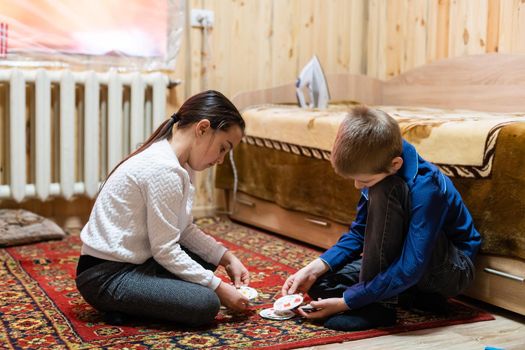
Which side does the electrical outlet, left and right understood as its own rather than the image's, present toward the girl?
front

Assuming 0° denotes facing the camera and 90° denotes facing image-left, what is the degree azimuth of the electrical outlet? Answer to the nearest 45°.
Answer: approximately 0°

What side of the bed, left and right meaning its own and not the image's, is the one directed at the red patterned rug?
front

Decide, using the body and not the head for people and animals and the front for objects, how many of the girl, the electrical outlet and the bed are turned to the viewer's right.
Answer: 1

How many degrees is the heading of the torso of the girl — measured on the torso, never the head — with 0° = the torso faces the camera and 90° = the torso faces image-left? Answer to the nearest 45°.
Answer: approximately 270°

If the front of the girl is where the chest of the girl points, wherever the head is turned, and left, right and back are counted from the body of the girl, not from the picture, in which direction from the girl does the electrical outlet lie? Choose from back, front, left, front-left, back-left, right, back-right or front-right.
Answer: left

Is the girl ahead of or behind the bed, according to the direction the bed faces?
ahead

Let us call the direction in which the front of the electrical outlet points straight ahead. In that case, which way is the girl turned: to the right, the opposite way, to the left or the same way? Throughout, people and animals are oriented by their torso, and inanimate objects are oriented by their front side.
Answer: to the left

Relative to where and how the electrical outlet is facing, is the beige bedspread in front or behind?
in front
